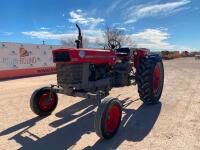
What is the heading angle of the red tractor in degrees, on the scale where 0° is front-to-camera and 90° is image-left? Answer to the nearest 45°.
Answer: approximately 45°
